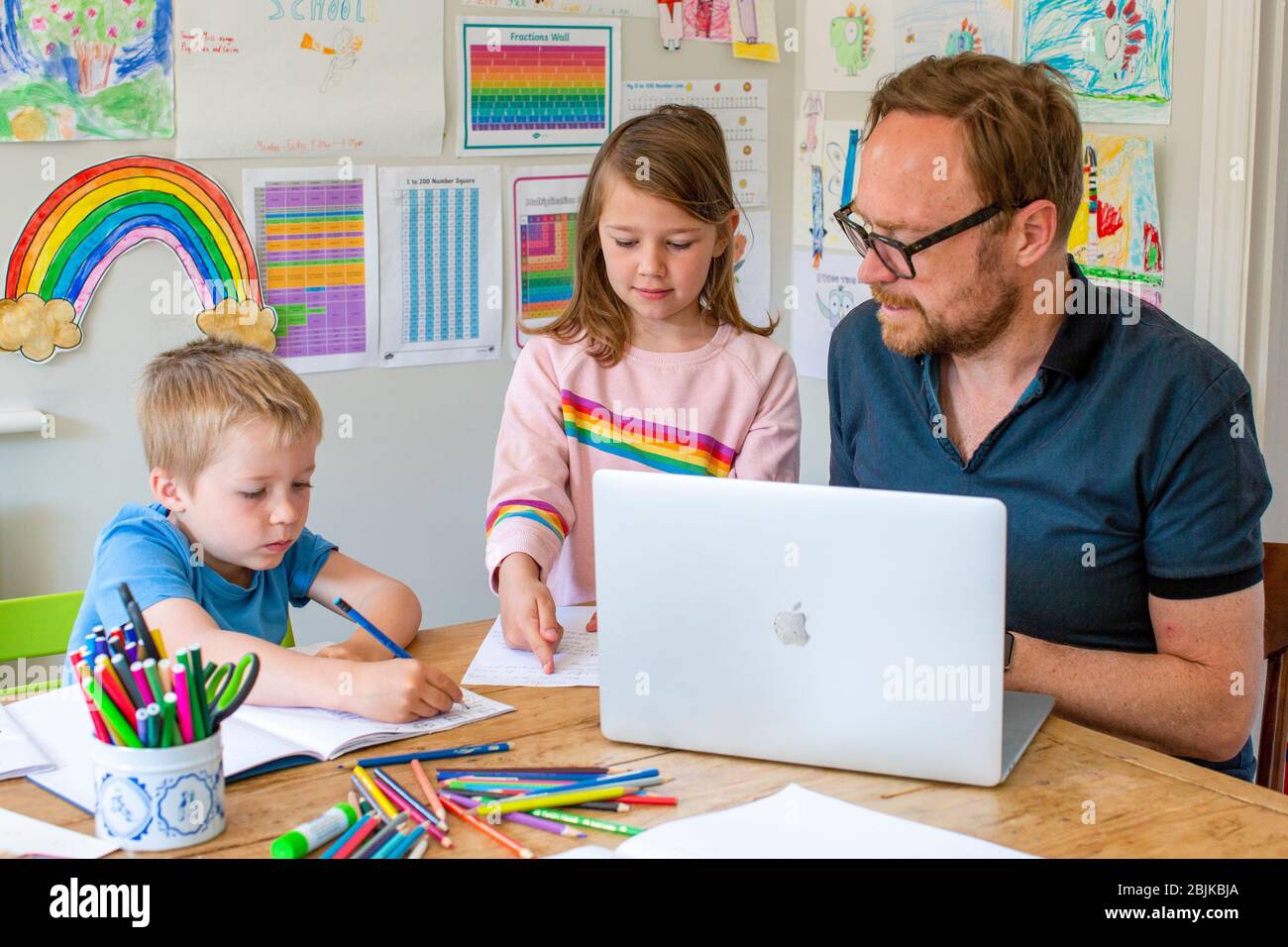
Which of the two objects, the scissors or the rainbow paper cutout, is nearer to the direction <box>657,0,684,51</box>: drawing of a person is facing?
the scissors

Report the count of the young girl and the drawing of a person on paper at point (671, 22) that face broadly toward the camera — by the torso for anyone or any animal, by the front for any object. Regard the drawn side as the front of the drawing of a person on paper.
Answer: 2

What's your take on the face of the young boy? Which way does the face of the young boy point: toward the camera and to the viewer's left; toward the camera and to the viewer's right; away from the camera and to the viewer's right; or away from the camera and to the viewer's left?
toward the camera and to the viewer's right

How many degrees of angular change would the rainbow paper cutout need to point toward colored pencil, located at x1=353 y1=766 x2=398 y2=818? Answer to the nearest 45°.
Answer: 0° — it already faces it

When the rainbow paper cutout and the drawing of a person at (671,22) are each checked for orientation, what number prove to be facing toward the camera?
2
